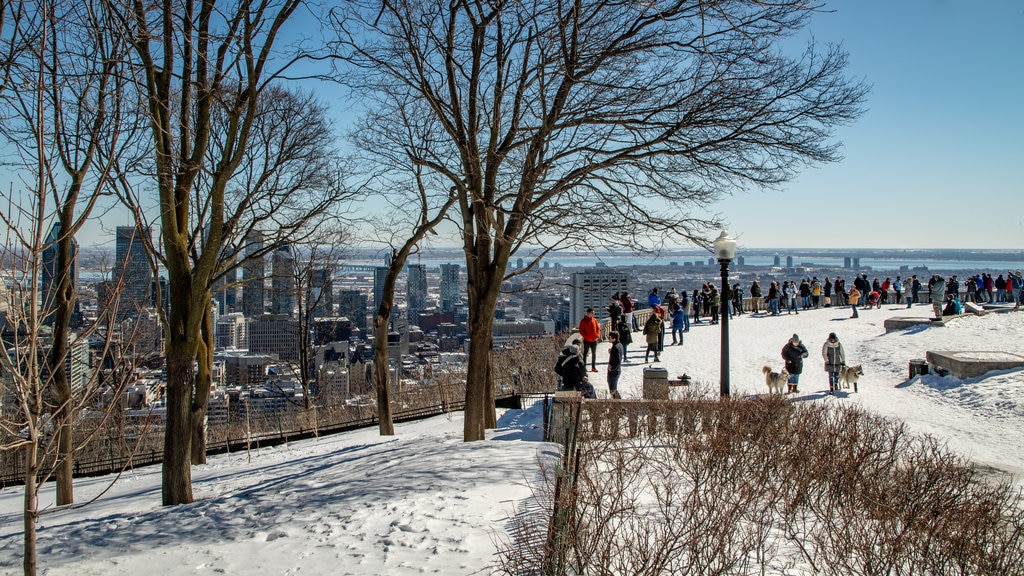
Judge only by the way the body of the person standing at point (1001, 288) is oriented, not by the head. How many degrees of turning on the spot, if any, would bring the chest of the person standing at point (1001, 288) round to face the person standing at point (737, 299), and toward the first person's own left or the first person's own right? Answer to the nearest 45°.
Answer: approximately 135° to the first person's own left

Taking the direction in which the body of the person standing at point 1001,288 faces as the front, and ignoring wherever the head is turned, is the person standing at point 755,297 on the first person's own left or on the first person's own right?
on the first person's own left

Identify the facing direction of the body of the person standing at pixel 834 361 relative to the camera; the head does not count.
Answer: toward the camera

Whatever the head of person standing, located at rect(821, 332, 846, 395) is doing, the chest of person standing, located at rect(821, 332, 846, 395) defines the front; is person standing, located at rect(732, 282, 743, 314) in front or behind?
behind

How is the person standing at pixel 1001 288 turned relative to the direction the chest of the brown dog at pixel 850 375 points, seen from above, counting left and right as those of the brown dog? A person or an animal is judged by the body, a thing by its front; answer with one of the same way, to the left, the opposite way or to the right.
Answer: to the left

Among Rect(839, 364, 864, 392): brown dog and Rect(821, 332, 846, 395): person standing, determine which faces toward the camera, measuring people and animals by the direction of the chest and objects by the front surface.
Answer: the person standing

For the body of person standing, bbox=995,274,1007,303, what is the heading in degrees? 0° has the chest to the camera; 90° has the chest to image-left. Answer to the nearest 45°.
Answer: approximately 180°
